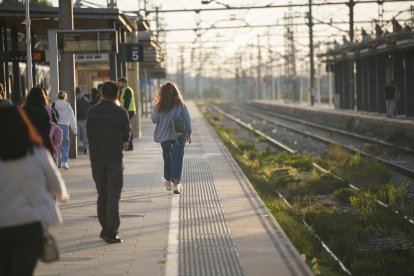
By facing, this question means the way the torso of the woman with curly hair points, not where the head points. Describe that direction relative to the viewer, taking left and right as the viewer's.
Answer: facing away from the viewer

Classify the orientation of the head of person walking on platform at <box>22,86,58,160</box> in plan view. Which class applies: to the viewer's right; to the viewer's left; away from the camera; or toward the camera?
away from the camera

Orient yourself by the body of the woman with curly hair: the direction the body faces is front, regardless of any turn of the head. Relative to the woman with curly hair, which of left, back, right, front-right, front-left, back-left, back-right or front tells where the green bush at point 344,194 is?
front-right

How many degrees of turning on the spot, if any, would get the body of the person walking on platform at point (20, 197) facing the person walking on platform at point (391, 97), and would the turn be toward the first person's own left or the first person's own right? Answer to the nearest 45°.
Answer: approximately 45° to the first person's own right

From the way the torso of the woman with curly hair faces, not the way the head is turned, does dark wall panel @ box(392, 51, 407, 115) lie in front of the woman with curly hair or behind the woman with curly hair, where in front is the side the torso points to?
in front

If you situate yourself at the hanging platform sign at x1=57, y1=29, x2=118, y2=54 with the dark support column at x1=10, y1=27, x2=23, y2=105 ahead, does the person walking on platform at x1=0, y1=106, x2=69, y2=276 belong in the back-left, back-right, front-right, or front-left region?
back-left

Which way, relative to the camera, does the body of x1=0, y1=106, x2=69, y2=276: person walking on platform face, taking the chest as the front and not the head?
away from the camera

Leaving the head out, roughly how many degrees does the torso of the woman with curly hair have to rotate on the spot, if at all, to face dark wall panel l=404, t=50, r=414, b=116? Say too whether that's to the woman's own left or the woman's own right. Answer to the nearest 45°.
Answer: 0° — they already face it

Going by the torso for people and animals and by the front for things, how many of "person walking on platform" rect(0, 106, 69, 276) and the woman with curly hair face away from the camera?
2

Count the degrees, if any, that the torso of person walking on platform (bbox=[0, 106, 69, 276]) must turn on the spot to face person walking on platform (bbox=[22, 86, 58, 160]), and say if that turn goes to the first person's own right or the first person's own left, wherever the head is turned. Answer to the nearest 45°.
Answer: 0° — they already face them

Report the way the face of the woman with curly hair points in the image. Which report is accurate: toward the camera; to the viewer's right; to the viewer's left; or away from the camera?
away from the camera

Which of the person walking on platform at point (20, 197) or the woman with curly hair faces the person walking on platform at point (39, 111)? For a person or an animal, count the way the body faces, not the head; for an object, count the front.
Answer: the person walking on platform at point (20, 197)

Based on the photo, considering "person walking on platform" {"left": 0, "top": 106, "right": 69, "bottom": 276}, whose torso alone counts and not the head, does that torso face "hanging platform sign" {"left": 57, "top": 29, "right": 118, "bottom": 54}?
yes
